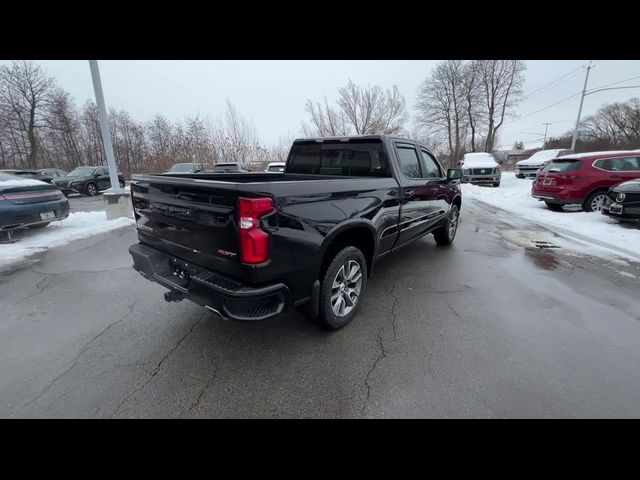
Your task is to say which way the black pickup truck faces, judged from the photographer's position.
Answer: facing away from the viewer and to the right of the viewer

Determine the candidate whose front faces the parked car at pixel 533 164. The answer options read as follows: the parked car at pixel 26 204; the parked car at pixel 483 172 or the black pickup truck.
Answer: the black pickup truck

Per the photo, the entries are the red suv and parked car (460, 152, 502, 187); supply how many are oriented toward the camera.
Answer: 1

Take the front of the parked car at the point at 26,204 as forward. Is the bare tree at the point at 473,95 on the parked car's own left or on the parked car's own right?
on the parked car's own right

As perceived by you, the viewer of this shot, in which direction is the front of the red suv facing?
facing away from the viewer and to the right of the viewer

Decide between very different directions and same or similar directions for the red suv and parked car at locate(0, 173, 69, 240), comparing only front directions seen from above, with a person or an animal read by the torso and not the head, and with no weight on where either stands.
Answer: very different directions

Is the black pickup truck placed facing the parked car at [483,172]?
yes

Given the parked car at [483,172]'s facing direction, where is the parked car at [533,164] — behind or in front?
behind

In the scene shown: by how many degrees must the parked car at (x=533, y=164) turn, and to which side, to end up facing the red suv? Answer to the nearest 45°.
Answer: approximately 45° to its left

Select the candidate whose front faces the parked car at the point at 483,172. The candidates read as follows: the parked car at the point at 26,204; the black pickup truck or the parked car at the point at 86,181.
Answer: the black pickup truck

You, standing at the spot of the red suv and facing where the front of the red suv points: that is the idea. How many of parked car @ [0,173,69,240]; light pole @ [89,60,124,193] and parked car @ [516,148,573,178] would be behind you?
2

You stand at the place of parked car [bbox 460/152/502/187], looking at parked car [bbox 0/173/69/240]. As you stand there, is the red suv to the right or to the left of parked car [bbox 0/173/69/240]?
left
